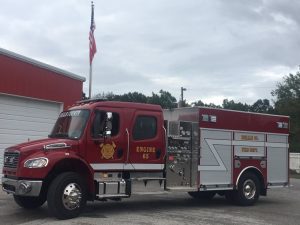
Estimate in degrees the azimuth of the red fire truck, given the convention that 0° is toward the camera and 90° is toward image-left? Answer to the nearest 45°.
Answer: approximately 45°
